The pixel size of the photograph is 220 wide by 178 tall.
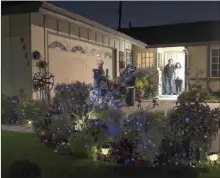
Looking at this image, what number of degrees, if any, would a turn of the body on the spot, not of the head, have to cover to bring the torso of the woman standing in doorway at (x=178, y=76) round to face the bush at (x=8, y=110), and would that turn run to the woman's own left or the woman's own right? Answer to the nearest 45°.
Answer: approximately 90° to the woman's own right

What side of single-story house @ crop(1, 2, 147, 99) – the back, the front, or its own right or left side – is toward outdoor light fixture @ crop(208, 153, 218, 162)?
front

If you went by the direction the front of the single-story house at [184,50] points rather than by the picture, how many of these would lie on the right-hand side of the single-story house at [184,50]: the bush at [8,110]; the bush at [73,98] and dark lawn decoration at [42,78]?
3

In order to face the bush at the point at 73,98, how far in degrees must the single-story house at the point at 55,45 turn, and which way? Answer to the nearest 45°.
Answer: approximately 45° to its right

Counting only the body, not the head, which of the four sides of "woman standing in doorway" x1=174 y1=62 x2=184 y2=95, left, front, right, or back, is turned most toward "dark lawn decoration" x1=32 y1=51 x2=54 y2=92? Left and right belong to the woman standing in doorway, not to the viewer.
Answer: right

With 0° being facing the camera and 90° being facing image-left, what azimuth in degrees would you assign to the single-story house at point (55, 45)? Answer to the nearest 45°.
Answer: approximately 315°

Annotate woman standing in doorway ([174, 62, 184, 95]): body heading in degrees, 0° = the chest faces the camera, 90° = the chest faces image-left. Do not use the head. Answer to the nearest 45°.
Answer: approximately 0°
